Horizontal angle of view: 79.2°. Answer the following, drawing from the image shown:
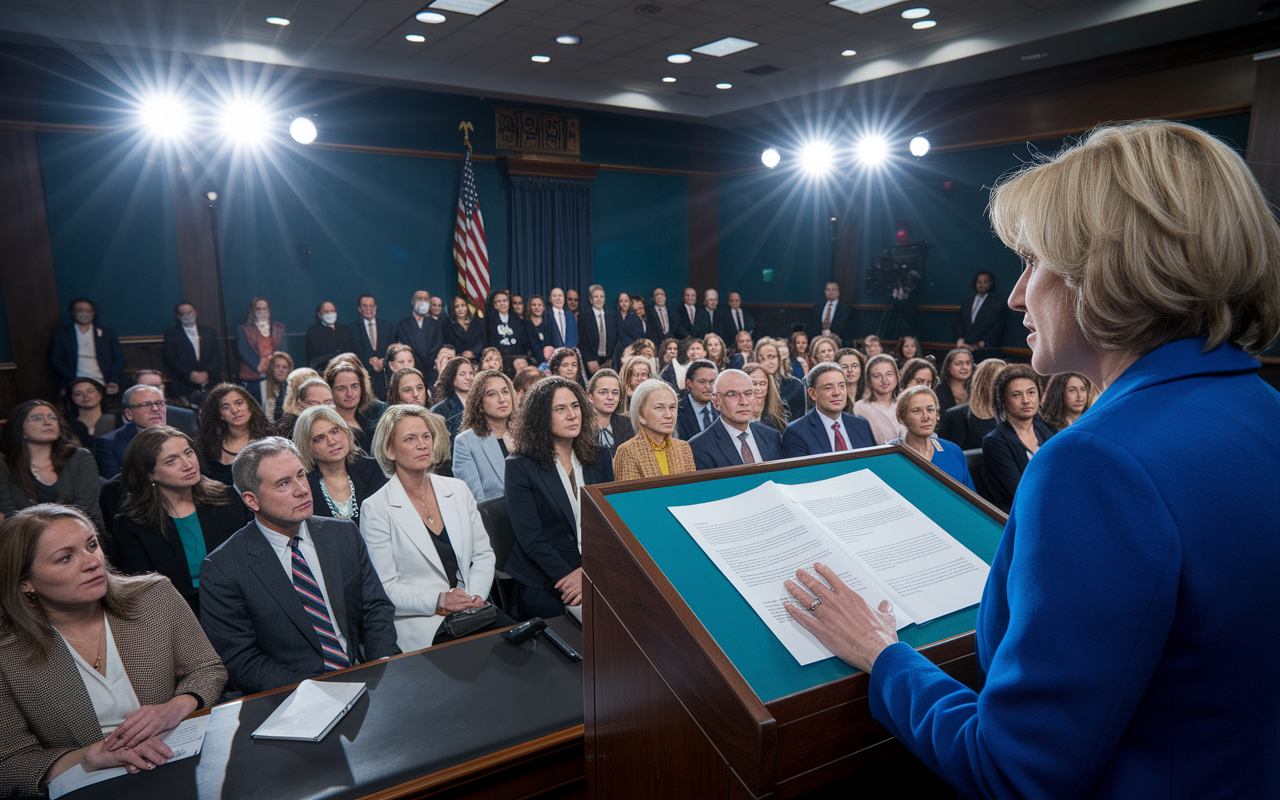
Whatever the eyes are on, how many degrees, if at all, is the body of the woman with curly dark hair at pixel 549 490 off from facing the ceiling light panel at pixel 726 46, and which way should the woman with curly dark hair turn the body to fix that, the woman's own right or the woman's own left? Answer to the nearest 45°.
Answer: approximately 135° to the woman's own left

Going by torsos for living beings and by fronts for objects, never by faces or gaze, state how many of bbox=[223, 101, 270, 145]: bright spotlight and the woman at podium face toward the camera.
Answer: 1

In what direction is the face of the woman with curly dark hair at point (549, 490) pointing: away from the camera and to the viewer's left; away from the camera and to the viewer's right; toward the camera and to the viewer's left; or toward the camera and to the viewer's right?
toward the camera and to the viewer's right

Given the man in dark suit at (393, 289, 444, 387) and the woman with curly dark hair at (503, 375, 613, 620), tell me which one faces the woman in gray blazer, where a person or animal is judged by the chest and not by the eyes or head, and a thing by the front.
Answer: the man in dark suit

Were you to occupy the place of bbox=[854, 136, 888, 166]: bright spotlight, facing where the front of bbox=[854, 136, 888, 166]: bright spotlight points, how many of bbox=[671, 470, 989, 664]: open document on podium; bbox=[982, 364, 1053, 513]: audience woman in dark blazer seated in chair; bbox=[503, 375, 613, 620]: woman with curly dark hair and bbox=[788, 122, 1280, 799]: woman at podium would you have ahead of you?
4

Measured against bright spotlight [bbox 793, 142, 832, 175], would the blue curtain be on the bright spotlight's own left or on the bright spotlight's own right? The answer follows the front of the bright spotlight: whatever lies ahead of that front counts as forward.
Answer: on the bright spotlight's own right
